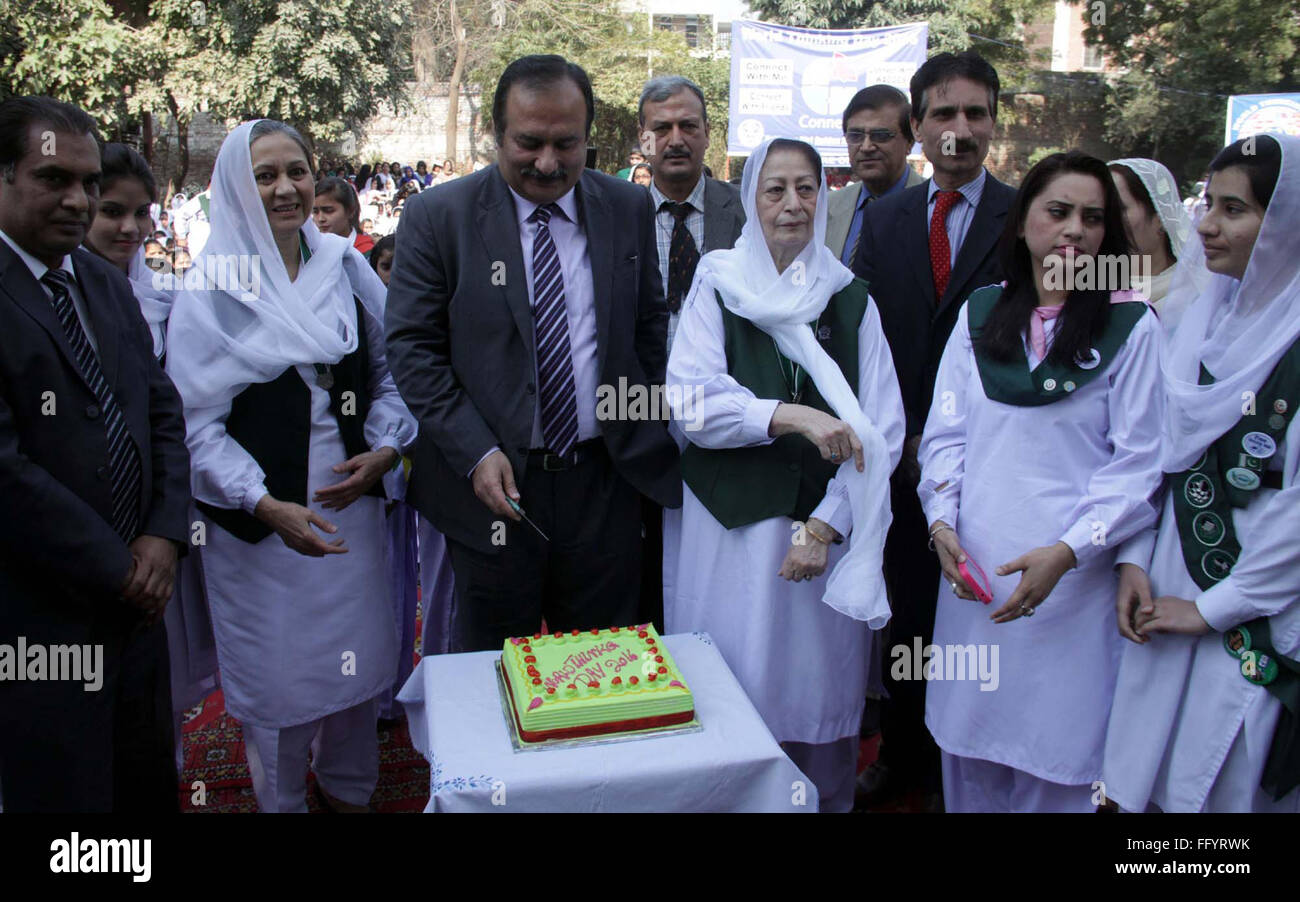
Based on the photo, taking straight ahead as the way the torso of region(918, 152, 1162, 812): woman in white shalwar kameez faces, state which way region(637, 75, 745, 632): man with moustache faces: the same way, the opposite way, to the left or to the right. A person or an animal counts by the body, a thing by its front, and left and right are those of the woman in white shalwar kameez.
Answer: the same way

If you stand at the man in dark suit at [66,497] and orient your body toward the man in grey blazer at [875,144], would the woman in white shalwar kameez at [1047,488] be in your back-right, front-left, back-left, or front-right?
front-right

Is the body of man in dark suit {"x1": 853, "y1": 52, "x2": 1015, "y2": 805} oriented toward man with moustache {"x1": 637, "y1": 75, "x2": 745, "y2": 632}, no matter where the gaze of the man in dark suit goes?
no

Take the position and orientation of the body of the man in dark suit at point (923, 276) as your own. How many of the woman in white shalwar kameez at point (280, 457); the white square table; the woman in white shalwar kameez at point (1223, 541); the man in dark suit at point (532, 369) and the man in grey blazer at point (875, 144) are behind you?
1

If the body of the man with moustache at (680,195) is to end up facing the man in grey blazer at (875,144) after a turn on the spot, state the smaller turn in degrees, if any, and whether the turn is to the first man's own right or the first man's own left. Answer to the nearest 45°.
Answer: approximately 135° to the first man's own left

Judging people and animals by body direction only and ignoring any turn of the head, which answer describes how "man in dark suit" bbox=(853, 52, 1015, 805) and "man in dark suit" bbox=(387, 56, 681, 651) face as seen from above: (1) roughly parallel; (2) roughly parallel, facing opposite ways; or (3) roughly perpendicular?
roughly parallel

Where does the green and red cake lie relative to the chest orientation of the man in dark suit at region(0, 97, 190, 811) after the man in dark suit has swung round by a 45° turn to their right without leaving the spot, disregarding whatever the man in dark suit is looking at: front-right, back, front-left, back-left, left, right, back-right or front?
front-left

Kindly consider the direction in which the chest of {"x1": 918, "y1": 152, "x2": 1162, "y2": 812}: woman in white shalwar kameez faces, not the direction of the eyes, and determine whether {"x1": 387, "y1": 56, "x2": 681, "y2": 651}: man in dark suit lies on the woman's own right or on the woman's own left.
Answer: on the woman's own right

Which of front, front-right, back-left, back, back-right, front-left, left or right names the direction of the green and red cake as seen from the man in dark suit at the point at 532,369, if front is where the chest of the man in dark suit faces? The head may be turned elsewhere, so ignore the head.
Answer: front

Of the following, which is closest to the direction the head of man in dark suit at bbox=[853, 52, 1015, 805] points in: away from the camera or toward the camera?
toward the camera

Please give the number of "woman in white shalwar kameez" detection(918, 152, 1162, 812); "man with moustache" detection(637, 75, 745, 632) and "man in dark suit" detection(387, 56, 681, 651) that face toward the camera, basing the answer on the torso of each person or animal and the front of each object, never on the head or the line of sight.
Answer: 3

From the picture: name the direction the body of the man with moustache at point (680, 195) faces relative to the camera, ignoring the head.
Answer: toward the camera

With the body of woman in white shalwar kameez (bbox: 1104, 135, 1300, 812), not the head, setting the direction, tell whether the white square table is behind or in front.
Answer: in front

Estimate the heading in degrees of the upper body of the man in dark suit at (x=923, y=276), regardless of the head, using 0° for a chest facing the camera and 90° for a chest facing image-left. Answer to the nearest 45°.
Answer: approximately 0°

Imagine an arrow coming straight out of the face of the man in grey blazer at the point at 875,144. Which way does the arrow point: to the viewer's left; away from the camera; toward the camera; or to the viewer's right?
toward the camera
